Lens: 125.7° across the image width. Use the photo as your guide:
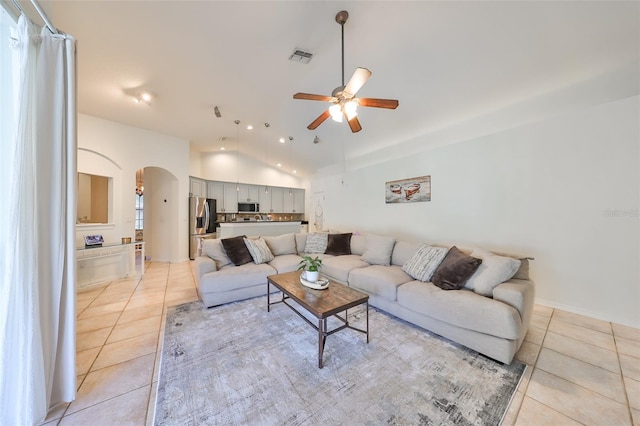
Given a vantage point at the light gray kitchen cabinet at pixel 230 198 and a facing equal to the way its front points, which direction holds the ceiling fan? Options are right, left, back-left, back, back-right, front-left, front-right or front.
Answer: front

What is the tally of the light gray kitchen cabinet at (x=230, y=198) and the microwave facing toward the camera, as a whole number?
2

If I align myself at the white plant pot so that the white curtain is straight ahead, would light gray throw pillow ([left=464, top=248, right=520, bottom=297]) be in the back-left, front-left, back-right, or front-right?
back-left

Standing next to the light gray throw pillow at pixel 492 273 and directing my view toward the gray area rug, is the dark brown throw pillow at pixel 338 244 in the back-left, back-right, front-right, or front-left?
front-right

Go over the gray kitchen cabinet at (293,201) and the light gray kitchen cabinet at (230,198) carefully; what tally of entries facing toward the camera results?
2

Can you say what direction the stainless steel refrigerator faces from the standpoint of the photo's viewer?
facing the viewer and to the right of the viewer

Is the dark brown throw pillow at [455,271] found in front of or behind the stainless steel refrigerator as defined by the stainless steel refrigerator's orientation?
in front

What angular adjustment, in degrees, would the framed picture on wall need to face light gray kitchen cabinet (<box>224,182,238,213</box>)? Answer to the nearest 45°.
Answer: approximately 45° to its right

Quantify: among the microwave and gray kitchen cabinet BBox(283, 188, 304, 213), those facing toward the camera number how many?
2

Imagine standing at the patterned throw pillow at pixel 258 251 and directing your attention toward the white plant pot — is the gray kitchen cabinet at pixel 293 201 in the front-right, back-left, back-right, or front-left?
back-left

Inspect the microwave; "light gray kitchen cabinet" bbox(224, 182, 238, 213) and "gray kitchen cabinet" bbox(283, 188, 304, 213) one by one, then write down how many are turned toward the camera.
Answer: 3

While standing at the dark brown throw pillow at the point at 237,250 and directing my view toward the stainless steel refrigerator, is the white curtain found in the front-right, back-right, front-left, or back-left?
back-left

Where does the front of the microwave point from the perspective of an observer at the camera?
facing the viewer

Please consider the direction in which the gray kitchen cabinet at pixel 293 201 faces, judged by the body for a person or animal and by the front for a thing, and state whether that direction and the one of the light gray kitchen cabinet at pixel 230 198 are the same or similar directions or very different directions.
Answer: same or similar directions

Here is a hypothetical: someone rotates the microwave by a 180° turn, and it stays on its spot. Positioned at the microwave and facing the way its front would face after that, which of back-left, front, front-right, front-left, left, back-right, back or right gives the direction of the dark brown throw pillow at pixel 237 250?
back

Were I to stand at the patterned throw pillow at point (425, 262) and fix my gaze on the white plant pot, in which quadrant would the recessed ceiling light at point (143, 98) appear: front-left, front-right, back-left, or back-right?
front-right

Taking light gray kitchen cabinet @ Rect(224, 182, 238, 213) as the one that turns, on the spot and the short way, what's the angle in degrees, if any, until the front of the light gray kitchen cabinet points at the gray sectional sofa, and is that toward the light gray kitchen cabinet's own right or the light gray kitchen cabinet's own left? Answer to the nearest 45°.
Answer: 0° — it already faces it

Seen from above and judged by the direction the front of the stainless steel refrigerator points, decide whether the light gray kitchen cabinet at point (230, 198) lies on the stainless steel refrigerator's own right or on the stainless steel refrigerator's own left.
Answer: on the stainless steel refrigerator's own left

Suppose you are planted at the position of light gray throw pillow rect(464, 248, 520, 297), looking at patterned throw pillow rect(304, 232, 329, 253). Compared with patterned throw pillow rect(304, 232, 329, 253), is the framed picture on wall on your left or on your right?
right

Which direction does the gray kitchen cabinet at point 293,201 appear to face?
toward the camera
